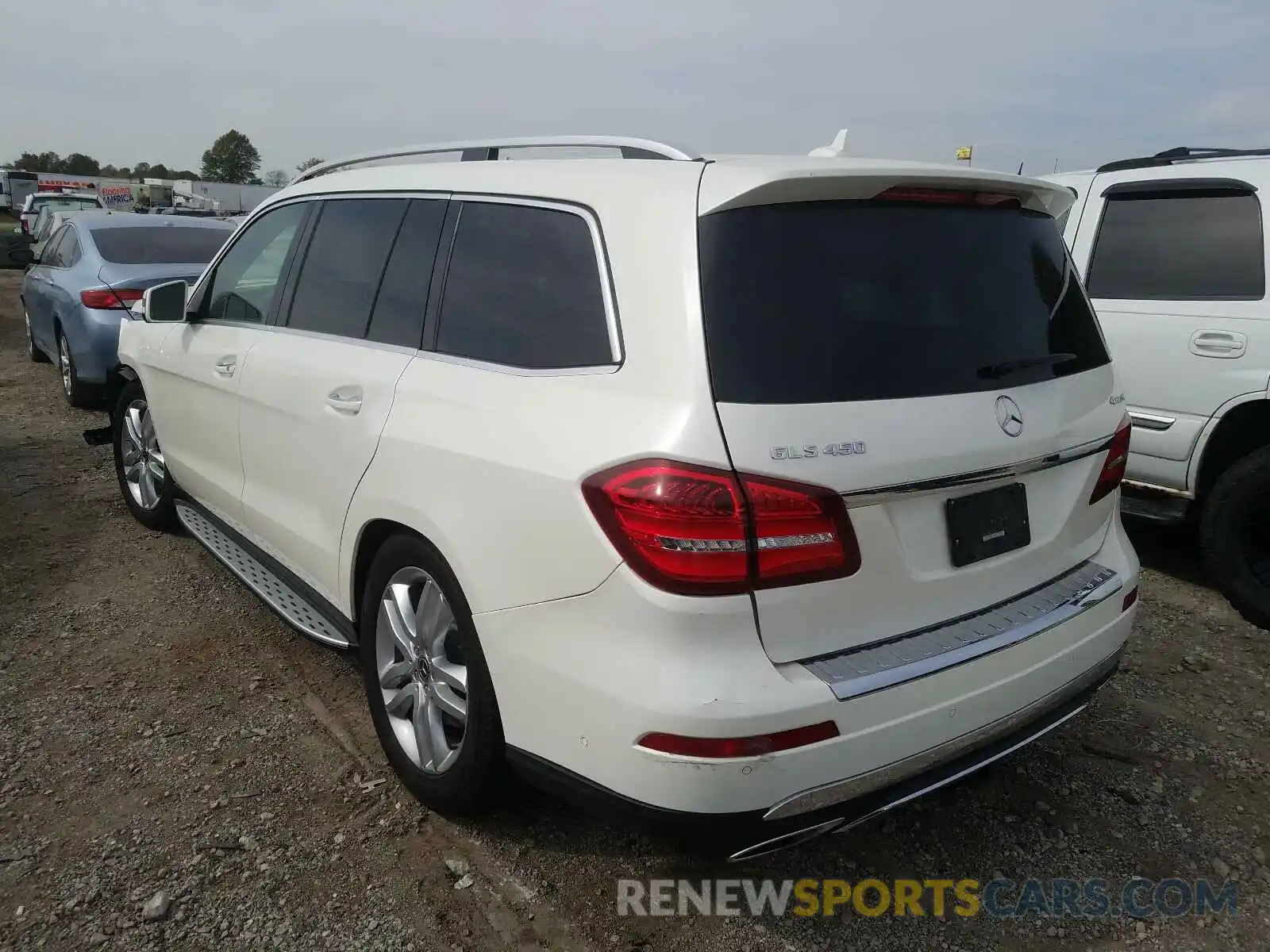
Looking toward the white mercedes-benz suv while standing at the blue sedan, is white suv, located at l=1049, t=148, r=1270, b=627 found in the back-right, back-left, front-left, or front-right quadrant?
front-left

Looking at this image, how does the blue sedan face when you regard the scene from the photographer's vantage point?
facing away from the viewer and to the left of the viewer

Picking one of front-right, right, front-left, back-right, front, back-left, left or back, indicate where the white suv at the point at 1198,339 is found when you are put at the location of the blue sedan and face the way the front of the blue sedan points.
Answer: back

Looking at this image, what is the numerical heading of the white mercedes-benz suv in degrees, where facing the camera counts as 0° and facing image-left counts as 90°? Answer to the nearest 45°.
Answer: approximately 135°

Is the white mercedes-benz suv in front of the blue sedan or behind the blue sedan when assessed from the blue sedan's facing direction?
behind

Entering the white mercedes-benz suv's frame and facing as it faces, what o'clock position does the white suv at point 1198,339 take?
The white suv is roughly at 3 o'clock from the white mercedes-benz suv.

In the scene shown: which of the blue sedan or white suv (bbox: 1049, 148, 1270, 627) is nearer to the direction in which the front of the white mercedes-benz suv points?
the blue sedan

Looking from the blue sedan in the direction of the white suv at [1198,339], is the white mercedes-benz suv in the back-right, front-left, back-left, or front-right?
front-right

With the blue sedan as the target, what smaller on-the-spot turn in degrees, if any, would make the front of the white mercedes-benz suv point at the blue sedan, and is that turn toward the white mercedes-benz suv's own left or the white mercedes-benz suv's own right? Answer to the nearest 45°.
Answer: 0° — it already faces it

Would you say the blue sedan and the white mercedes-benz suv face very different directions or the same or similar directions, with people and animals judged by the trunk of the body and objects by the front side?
same or similar directions

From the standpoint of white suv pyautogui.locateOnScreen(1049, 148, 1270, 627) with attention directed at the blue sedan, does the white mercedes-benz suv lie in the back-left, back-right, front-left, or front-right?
front-left

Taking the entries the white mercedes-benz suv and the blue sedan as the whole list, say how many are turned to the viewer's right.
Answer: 0
